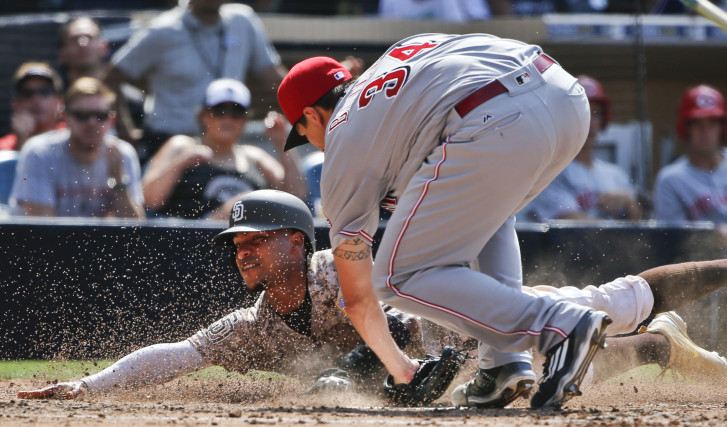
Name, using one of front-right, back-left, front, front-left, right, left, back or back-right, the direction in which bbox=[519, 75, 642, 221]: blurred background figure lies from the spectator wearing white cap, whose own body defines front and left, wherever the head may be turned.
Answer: left

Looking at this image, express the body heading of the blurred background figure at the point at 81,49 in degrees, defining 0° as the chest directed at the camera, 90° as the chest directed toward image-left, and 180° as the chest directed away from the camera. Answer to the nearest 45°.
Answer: approximately 0°

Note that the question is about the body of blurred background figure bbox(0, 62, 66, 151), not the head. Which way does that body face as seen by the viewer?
toward the camera

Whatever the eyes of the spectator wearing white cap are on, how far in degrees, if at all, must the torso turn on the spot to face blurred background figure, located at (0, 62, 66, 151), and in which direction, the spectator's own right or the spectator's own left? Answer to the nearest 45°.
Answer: approximately 135° to the spectator's own right

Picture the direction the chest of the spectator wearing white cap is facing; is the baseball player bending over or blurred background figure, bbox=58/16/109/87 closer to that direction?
the baseball player bending over

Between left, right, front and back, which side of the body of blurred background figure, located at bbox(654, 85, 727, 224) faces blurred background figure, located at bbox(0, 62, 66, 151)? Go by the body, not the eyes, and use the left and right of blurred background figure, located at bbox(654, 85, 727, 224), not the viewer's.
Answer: right

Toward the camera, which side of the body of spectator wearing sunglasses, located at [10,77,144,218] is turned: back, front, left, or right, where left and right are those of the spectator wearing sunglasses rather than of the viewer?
front

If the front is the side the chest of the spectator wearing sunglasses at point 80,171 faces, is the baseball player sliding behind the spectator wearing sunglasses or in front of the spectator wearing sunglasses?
in front

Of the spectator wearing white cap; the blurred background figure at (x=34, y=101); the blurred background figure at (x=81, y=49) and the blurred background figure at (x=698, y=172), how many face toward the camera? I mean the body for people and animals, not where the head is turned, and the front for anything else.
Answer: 4

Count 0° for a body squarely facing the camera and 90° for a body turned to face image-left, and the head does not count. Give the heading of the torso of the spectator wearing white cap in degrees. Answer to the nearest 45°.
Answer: approximately 0°

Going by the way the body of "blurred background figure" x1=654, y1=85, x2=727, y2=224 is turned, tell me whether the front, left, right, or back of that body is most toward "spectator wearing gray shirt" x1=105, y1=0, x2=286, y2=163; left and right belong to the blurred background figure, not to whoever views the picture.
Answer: right

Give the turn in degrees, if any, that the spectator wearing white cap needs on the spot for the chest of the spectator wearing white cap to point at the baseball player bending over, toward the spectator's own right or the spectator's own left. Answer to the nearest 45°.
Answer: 0° — they already face them

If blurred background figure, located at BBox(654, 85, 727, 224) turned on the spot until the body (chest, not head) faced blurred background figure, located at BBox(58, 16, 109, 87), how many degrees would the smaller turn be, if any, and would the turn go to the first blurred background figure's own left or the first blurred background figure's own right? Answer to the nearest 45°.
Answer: approximately 90° to the first blurred background figure's own right

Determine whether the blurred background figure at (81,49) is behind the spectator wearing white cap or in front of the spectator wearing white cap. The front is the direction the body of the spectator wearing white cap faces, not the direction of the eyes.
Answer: behind

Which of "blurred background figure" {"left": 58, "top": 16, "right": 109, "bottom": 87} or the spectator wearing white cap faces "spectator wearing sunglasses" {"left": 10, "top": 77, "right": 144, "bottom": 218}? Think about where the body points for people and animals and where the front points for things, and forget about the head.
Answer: the blurred background figure

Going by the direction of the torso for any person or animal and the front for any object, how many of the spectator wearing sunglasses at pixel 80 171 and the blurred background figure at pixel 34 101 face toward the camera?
2
